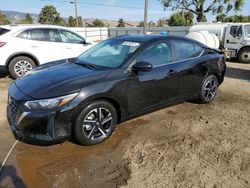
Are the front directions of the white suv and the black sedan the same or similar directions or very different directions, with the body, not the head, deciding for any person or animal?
very different directions

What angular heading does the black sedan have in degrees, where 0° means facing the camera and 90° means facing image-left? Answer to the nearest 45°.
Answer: approximately 45°

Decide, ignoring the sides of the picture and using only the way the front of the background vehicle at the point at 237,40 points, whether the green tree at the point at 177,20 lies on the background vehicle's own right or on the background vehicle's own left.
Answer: on the background vehicle's own left

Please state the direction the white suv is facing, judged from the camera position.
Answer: facing away from the viewer and to the right of the viewer

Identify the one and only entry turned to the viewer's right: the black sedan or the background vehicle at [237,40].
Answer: the background vehicle

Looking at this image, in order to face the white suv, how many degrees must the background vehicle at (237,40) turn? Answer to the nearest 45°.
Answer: approximately 135° to its right

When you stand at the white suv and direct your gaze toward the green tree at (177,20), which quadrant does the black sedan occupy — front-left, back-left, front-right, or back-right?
back-right

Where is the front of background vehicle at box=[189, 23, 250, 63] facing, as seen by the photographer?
facing to the right of the viewer

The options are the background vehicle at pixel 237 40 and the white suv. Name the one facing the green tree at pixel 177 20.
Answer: the white suv

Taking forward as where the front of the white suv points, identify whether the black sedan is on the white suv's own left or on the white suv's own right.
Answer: on the white suv's own right
